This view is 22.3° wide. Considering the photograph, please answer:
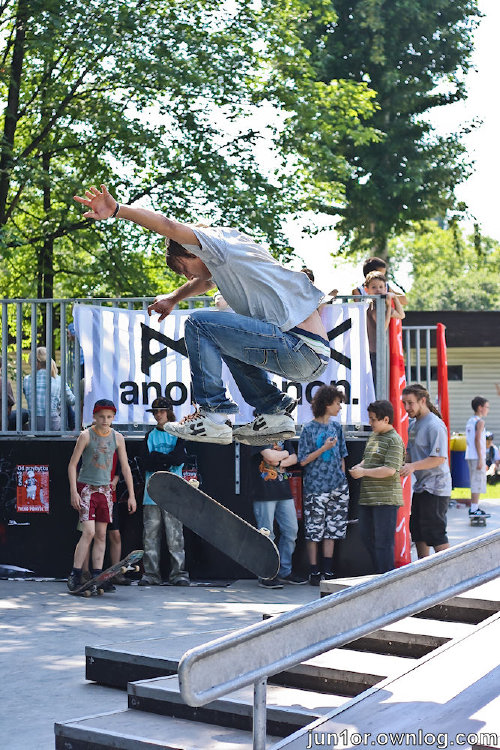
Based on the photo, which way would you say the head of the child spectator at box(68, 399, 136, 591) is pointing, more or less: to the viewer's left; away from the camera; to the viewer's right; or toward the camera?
toward the camera

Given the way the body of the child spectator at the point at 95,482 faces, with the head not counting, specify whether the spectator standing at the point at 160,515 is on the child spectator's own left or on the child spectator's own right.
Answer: on the child spectator's own left

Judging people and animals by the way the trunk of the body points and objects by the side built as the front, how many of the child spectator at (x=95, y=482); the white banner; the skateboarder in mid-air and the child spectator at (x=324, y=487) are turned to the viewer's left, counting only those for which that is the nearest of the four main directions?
1

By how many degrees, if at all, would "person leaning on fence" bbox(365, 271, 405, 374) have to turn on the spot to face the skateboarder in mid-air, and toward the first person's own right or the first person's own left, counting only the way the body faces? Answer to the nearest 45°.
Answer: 0° — they already face them

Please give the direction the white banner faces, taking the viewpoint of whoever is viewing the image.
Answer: facing the viewer

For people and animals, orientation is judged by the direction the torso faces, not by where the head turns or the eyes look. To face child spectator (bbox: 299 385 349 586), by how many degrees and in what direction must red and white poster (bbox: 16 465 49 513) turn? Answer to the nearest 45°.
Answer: approximately 45° to its left

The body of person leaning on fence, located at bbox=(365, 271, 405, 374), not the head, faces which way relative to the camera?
toward the camera

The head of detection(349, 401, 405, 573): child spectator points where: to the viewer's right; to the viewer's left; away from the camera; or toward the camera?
to the viewer's left

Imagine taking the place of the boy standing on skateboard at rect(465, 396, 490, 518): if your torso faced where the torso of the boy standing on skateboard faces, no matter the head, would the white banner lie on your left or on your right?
on your right

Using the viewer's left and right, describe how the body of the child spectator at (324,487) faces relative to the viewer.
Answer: facing the viewer and to the right of the viewer

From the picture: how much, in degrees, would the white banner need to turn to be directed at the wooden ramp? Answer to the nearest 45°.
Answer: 0° — it already faces it

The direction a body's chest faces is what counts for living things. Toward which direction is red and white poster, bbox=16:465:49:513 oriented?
toward the camera

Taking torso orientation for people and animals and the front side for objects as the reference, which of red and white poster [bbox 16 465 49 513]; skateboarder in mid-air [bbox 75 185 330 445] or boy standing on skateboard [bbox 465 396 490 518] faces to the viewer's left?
the skateboarder in mid-air

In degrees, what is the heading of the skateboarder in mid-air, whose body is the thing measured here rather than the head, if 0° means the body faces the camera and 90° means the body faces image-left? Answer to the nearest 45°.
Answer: approximately 90°
